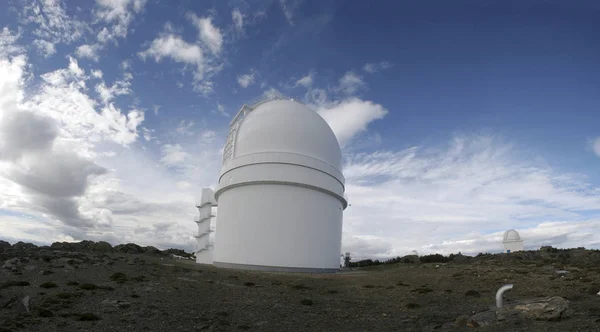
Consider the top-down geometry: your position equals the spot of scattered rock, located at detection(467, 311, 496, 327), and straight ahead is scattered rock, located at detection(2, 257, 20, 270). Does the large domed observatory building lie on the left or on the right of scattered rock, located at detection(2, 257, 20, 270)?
right

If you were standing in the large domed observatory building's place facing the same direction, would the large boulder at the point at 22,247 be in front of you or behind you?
in front
